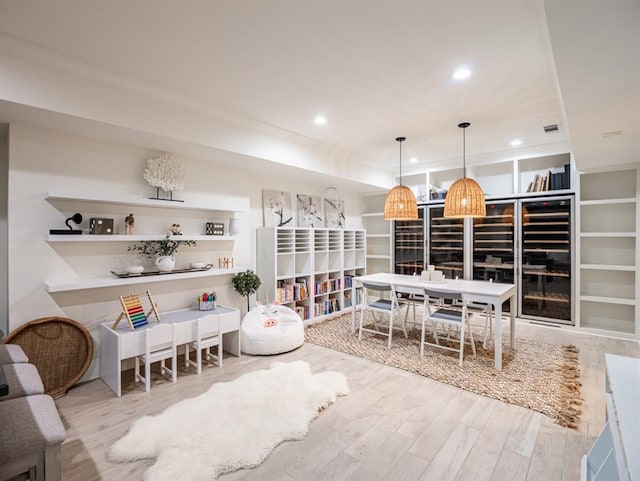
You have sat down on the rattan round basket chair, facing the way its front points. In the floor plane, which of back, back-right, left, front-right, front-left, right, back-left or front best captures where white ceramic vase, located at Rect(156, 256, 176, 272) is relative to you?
back-left

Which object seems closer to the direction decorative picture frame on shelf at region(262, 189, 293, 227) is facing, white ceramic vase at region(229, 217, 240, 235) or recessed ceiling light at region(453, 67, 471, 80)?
the recessed ceiling light

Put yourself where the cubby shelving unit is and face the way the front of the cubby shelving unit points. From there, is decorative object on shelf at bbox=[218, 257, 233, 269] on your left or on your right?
on your right

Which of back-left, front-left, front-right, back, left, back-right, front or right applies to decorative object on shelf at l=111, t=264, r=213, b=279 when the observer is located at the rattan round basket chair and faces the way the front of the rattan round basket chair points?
back-left

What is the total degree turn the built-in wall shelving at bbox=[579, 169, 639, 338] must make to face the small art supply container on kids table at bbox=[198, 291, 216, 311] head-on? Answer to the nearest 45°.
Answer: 0° — it already faces it
